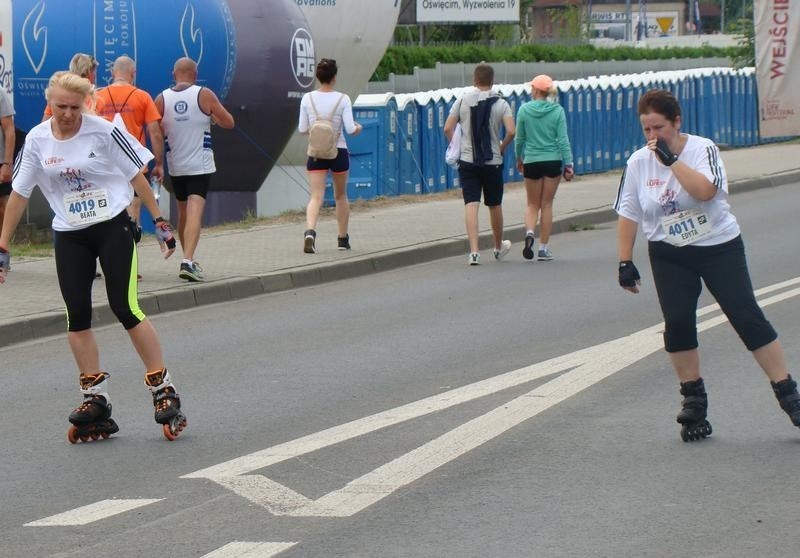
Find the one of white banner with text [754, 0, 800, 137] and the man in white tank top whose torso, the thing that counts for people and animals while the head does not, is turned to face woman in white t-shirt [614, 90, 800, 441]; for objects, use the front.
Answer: the white banner with text

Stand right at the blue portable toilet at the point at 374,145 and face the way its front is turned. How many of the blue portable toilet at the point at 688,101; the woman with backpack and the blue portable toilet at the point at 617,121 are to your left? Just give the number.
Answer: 2

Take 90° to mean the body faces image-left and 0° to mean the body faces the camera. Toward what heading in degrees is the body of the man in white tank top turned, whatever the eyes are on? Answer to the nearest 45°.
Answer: approximately 180°

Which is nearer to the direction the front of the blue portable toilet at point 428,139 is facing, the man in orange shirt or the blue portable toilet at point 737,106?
the man in orange shirt

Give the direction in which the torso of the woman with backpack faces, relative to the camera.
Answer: away from the camera

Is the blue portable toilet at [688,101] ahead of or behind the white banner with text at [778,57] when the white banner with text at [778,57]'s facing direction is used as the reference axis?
behind

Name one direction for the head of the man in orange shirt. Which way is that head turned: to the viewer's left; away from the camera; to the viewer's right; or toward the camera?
away from the camera

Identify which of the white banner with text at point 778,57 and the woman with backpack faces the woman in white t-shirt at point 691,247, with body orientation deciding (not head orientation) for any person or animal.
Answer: the white banner with text

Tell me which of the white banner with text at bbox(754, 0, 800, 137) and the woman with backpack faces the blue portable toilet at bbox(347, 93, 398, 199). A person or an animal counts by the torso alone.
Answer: the woman with backpack

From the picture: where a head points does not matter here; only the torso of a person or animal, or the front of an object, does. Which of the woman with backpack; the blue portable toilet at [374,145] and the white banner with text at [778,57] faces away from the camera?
the woman with backpack

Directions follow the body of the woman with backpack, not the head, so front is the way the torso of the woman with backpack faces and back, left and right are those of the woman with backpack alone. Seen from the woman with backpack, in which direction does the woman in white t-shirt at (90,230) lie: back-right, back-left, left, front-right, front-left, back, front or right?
back

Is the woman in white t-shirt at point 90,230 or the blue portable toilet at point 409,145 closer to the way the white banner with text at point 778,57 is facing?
the woman in white t-shirt
